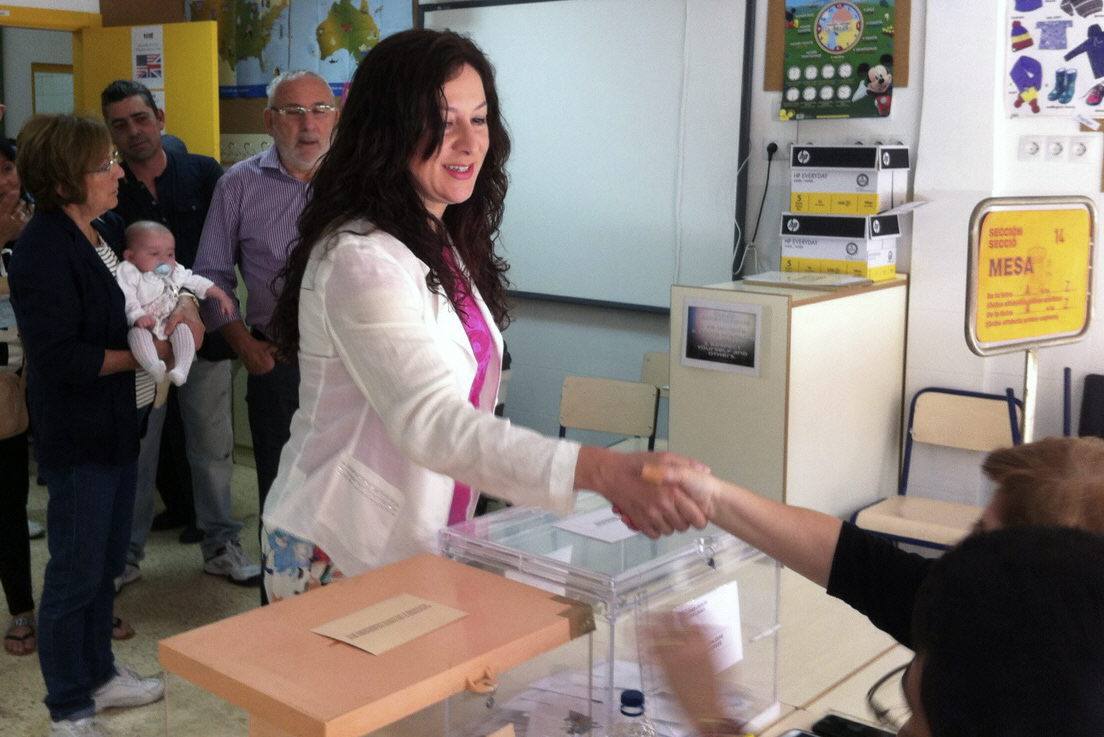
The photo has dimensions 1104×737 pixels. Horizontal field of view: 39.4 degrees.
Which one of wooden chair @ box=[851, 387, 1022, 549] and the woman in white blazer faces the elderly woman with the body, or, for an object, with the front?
the wooden chair

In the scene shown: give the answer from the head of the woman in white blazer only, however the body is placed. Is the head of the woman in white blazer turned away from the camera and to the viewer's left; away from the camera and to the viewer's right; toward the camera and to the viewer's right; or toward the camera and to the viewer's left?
toward the camera and to the viewer's right

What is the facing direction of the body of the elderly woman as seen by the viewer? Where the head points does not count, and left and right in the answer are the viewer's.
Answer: facing to the right of the viewer

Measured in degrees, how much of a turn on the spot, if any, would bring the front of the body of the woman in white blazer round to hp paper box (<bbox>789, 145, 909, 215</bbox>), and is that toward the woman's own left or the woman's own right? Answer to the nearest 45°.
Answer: approximately 90° to the woman's own left

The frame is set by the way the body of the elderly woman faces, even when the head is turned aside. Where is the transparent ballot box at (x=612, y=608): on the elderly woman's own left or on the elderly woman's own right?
on the elderly woman's own right

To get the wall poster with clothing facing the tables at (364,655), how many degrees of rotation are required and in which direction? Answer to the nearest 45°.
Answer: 0° — it already faces it

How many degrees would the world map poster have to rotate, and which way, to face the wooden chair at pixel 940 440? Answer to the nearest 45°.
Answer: approximately 45° to its left
